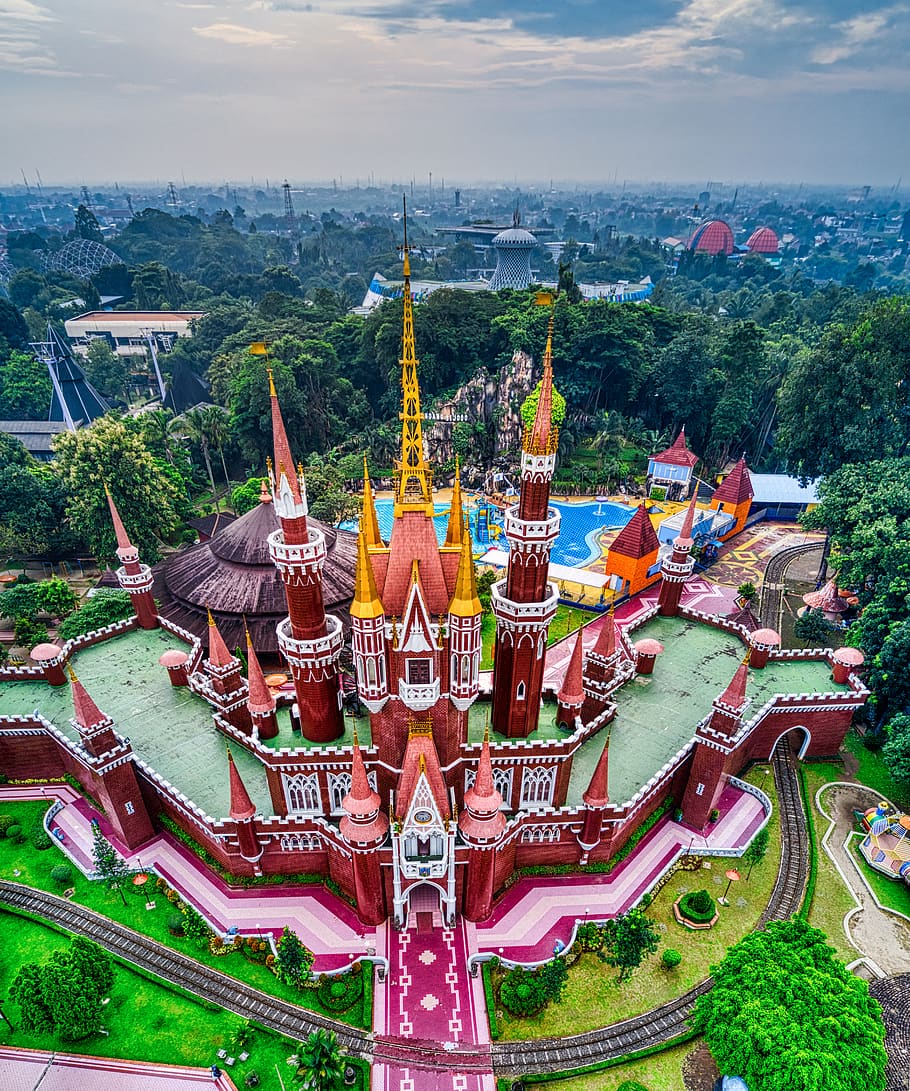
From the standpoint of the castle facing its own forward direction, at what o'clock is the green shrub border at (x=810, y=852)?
The green shrub border is roughly at 9 o'clock from the castle.

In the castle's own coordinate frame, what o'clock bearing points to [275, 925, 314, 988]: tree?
The tree is roughly at 1 o'clock from the castle.

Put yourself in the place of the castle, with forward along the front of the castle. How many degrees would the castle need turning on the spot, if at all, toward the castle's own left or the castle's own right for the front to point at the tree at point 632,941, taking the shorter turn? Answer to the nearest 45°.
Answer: approximately 45° to the castle's own left

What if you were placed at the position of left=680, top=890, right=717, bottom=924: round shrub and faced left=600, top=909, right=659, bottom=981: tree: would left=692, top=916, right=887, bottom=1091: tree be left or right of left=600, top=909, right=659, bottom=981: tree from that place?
left

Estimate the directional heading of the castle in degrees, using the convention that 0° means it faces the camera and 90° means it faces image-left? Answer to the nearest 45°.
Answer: approximately 0°

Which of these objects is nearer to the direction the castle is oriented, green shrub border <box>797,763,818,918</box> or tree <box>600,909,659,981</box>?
the tree

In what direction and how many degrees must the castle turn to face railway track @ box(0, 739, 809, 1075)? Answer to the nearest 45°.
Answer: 0° — it already faces it

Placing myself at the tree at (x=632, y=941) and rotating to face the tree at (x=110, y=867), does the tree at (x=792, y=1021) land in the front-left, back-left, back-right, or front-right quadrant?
back-left

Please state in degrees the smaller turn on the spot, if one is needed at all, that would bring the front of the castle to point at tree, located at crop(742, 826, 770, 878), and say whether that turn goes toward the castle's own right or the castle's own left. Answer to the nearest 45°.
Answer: approximately 90° to the castle's own left

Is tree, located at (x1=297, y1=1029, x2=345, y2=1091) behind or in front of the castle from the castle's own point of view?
in front
